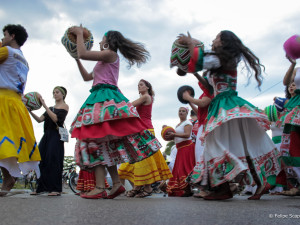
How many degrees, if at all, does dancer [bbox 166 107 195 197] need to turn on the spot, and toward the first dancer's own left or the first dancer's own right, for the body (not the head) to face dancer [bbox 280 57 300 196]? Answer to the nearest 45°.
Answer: approximately 90° to the first dancer's own left

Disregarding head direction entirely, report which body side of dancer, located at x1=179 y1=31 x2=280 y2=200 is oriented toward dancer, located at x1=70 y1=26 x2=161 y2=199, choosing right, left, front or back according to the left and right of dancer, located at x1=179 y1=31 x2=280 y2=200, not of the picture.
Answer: front

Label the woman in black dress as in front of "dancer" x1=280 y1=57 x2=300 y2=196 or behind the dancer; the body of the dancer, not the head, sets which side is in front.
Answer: in front

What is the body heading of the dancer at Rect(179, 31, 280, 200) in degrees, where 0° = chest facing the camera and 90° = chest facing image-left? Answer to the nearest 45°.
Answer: approximately 90°

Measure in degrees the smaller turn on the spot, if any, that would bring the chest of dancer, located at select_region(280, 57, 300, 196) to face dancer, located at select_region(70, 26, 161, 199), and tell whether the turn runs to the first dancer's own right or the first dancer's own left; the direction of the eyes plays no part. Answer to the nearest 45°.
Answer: approximately 45° to the first dancer's own left

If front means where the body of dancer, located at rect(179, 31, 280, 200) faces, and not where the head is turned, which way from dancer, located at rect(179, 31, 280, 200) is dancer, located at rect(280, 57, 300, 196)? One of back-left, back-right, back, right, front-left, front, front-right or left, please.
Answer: back-right

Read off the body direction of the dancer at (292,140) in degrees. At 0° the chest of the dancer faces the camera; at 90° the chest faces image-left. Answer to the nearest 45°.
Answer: approximately 90°

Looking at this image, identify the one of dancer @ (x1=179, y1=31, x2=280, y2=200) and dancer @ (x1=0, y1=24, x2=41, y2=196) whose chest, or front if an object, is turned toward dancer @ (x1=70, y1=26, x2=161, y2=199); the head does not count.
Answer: dancer @ (x1=179, y1=31, x2=280, y2=200)

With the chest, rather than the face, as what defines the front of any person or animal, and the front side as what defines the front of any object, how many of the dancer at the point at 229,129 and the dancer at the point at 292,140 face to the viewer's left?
2

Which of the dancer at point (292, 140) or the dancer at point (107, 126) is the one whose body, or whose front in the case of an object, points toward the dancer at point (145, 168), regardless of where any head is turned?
the dancer at point (292, 140)
